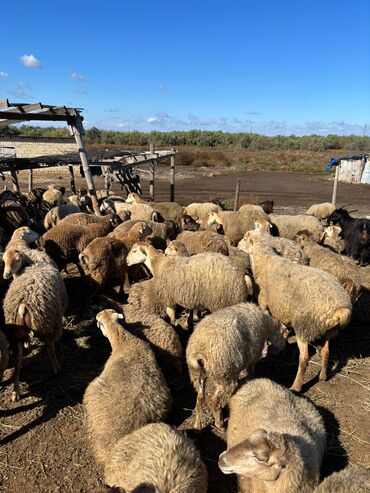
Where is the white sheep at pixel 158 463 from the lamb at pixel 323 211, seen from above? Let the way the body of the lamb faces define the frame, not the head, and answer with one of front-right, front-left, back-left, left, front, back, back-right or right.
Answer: left

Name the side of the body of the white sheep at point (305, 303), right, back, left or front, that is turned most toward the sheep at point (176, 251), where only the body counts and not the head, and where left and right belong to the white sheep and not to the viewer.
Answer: front

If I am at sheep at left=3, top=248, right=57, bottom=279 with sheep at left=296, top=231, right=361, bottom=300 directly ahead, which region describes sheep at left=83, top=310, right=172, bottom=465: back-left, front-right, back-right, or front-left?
front-right

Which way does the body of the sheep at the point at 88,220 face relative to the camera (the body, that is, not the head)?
to the viewer's right

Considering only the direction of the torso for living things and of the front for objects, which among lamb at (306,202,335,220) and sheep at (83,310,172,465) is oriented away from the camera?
sheep at (83,310,172,465)

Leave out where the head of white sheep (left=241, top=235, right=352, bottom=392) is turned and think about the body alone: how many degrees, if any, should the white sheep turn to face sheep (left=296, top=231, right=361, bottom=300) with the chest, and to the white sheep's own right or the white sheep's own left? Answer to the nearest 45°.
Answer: approximately 45° to the white sheep's own right

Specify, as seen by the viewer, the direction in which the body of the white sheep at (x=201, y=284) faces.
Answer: to the viewer's left

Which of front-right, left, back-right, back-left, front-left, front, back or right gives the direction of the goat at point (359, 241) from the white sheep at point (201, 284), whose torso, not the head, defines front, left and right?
back-right

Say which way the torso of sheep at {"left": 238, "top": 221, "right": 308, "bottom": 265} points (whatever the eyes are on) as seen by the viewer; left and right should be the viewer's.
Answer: facing to the left of the viewer

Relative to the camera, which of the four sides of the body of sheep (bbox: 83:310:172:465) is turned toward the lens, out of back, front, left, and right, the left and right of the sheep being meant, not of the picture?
back

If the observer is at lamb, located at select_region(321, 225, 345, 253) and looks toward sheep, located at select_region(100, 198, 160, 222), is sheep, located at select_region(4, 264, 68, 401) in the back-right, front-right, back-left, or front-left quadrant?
front-left

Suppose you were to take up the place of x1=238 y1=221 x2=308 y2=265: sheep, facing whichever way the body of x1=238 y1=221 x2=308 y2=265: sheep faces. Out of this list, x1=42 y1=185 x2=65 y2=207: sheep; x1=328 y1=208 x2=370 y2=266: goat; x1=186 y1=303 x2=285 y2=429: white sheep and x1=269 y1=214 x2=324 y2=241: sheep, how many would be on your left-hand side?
1

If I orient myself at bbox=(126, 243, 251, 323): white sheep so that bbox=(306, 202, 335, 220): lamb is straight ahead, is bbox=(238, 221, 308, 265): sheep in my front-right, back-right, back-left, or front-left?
front-right

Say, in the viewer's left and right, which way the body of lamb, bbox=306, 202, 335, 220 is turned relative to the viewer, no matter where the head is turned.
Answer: facing to the left of the viewer

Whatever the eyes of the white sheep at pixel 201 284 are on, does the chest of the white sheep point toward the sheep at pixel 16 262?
yes
